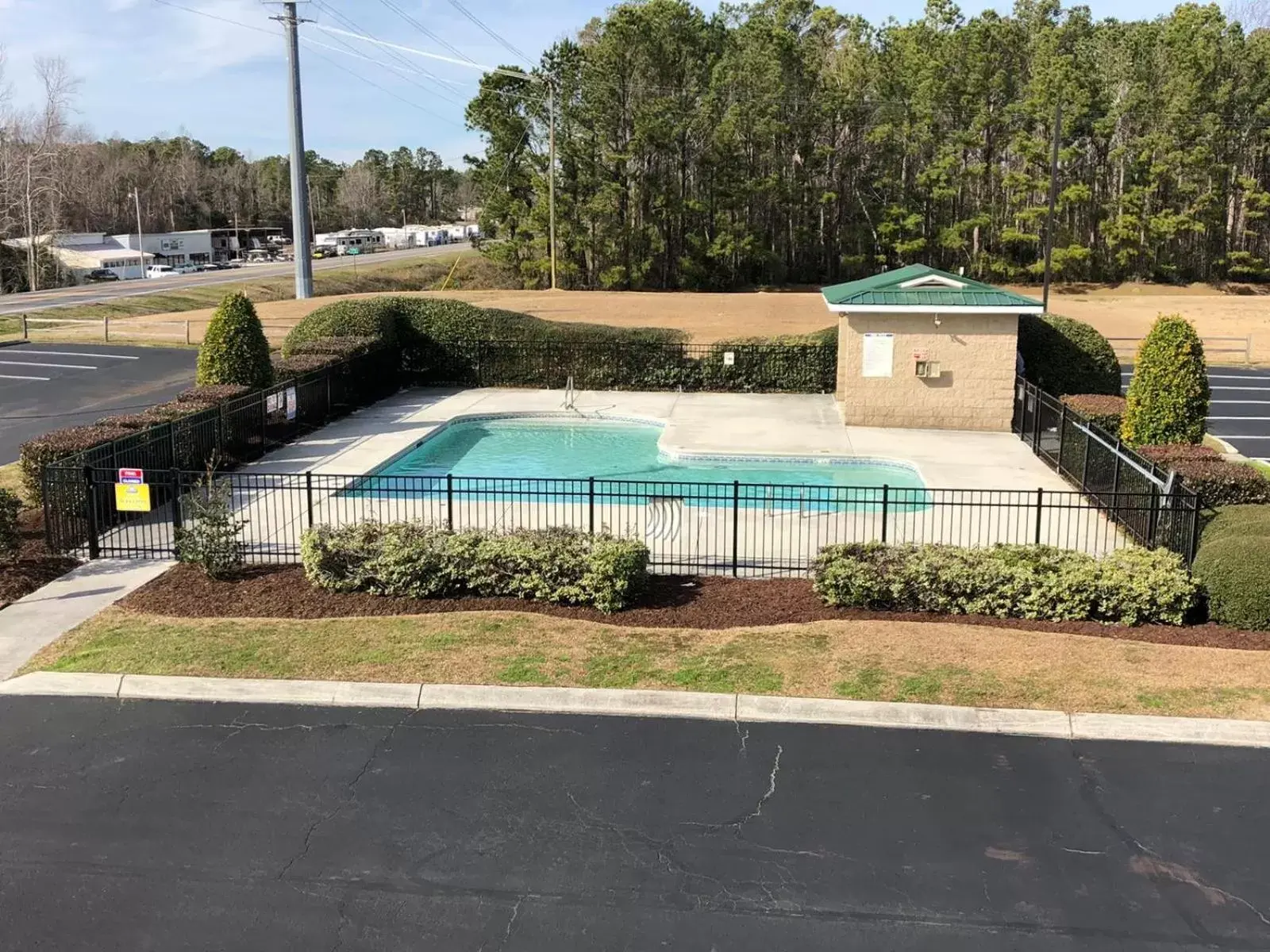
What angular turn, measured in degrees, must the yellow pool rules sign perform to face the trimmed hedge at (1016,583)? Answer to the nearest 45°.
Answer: approximately 45° to its left

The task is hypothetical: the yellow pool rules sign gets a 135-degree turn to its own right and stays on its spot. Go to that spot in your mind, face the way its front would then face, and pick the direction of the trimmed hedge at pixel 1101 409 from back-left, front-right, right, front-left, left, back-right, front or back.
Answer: back-right

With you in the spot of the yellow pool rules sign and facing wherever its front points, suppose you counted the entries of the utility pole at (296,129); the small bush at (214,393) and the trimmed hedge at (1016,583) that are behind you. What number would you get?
2

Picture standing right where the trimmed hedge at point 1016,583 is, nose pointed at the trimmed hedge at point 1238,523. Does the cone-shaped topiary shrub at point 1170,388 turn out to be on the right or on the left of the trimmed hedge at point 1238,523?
left

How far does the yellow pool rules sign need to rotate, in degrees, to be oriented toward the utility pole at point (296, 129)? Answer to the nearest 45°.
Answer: approximately 180°

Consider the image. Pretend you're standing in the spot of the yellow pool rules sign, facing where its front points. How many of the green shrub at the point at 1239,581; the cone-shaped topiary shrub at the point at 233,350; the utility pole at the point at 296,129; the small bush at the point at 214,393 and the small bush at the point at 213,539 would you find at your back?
3

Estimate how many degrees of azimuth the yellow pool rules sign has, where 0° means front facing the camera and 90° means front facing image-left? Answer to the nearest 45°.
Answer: approximately 0°

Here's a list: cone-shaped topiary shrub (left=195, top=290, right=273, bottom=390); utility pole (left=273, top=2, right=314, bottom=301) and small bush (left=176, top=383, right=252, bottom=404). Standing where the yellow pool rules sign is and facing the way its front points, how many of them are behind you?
3

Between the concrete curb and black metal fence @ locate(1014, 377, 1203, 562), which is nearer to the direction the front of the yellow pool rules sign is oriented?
the concrete curb

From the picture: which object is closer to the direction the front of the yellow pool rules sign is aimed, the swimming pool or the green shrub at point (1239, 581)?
the green shrub

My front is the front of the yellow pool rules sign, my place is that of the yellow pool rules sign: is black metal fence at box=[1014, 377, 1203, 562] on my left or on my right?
on my left

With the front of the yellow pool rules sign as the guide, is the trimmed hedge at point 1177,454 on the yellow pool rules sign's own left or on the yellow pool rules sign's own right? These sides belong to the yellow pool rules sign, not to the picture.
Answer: on the yellow pool rules sign's own left

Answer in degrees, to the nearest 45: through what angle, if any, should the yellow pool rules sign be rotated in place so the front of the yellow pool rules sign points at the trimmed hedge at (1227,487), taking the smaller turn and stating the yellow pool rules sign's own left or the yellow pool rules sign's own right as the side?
approximately 90° to the yellow pool rules sign's own left
